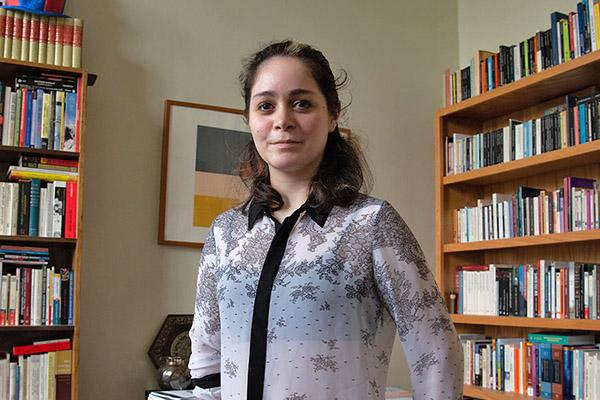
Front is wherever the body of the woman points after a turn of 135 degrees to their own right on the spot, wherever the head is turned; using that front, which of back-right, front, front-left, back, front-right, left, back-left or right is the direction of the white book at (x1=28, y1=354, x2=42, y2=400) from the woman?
front-left

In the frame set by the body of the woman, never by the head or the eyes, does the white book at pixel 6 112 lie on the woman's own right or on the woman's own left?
on the woman's own right

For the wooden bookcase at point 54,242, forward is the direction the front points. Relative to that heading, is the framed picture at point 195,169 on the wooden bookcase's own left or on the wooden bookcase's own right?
on the wooden bookcase's own left

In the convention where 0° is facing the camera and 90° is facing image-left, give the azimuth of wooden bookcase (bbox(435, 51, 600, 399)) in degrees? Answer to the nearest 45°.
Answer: approximately 45°
